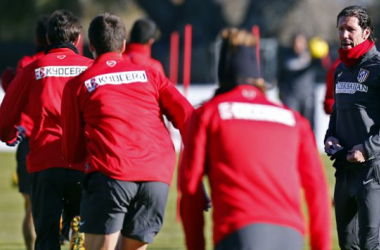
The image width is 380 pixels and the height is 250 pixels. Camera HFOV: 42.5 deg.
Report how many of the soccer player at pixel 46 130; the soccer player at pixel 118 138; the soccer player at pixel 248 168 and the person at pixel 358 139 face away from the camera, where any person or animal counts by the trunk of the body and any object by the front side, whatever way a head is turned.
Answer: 3

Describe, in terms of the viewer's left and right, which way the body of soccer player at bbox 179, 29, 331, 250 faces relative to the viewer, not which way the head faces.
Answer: facing away from the viewer

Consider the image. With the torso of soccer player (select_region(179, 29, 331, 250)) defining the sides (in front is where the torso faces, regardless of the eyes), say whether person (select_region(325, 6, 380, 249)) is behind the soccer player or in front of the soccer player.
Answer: in front

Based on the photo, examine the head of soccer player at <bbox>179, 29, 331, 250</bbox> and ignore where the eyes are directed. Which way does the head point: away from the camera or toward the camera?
away from the camera

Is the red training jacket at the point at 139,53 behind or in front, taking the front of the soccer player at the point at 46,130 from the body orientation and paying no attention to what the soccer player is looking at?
in front

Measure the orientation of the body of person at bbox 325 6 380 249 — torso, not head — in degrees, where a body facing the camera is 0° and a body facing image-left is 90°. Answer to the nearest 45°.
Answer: approximately 45°

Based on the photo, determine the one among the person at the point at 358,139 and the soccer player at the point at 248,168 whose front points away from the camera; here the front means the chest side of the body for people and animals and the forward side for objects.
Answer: the soccer player

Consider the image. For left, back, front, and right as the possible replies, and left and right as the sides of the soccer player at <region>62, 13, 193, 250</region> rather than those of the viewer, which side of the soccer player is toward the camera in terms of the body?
back

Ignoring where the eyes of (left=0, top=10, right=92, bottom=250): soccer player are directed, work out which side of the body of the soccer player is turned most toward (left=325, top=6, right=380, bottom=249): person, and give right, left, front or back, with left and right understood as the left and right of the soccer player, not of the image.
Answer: right

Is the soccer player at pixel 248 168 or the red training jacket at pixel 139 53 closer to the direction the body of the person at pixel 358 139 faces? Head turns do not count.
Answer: the soccer player

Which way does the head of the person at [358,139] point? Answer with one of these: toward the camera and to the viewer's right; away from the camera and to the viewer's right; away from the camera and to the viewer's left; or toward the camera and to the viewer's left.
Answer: toward the camera and to the viewer's left

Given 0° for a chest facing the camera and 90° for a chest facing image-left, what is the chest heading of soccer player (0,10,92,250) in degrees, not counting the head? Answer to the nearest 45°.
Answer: approximately 180°
